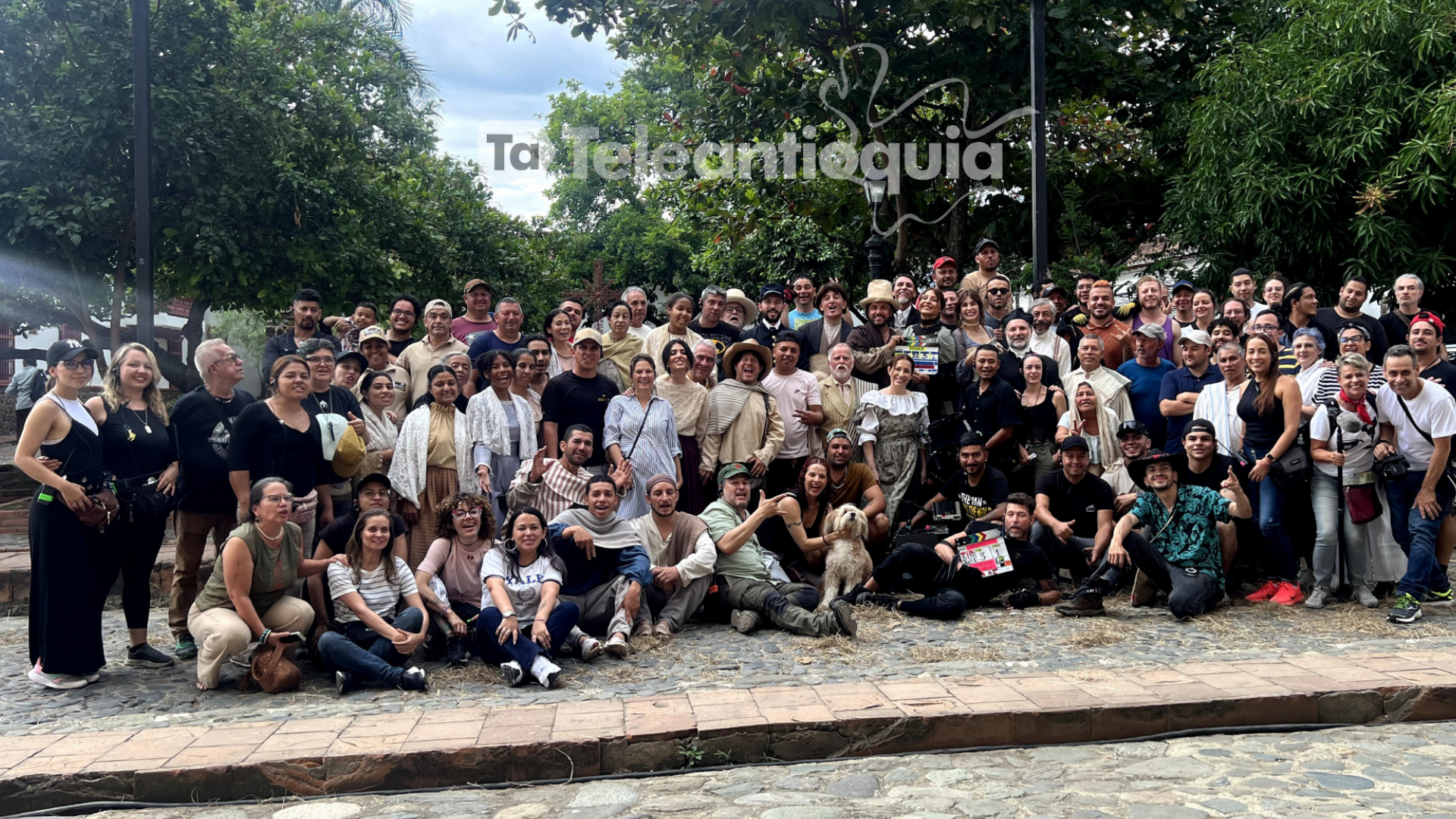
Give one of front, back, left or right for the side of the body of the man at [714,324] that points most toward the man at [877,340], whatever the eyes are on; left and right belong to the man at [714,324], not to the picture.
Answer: left

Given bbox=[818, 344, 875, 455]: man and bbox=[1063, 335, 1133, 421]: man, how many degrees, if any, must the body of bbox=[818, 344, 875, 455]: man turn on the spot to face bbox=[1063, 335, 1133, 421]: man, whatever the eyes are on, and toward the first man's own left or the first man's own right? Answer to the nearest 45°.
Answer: approximately 90° to the first man's own left

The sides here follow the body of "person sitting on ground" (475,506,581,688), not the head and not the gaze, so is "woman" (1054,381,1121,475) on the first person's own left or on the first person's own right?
on the first person's own left

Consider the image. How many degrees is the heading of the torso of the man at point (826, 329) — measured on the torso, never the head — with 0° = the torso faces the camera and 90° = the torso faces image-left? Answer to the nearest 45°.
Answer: approximately 0°

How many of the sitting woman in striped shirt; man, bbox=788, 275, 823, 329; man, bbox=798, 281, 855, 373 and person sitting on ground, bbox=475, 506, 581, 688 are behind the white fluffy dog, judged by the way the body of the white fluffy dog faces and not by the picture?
2

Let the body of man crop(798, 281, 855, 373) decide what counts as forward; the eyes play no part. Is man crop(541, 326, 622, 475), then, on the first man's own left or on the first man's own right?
on the first man's own right

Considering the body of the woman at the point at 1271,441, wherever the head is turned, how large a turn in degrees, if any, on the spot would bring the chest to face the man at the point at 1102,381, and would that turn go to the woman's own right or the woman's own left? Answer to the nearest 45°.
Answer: approximately 45° to the woman's own right

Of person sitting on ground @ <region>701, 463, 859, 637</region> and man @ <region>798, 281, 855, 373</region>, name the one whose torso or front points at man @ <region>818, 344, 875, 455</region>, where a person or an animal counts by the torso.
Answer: man @ <region>798, 281, 855, 373</region>

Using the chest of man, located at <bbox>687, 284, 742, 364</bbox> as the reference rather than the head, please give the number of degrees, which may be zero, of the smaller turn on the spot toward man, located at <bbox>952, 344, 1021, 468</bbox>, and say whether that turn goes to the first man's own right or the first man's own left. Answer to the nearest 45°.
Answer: approximately 45° to the first man's own left

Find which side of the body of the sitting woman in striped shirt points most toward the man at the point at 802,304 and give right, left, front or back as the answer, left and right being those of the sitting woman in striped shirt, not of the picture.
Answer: left

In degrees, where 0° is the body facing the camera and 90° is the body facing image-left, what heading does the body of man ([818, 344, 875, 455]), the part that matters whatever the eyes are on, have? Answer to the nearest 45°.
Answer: approximately 0°
